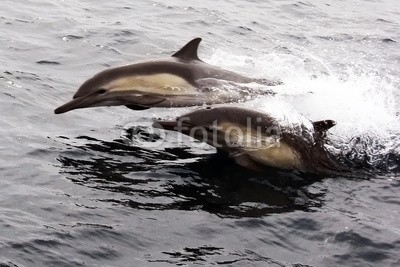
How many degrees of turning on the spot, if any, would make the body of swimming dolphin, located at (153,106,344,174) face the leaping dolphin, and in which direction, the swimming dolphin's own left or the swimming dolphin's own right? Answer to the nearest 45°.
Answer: approximately 45° to the swimming dolphin's own right

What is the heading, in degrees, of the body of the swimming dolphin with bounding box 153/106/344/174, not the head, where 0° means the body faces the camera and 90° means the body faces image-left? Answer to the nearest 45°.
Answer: approximately 90°

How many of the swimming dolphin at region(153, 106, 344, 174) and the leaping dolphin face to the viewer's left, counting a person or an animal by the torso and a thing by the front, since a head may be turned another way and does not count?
2

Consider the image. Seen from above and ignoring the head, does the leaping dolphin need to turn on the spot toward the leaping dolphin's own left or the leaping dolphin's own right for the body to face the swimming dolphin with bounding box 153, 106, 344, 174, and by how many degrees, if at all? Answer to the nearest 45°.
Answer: approximately 135° to the leaping dolphin's own left

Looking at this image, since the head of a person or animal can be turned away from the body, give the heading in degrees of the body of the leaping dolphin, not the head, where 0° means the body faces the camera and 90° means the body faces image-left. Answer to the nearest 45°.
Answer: approximately 90°
